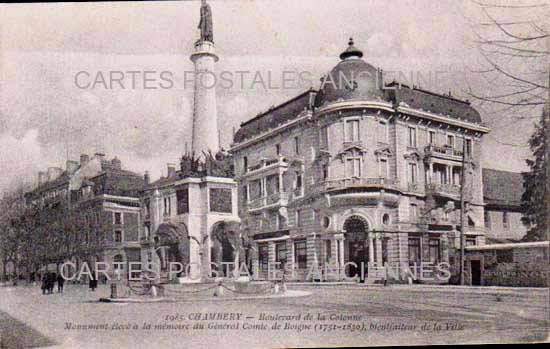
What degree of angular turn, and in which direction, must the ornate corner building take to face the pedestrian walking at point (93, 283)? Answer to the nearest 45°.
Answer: approximately 90° to its right

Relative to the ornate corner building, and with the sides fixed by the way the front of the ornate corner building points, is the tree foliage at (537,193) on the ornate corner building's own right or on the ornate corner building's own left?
on the ornate corner building's own left

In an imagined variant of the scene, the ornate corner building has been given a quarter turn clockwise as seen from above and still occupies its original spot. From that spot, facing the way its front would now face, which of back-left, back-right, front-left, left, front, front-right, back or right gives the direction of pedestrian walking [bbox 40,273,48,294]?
front

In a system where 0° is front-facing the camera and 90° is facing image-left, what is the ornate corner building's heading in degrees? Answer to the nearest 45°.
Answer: approximately 0°
